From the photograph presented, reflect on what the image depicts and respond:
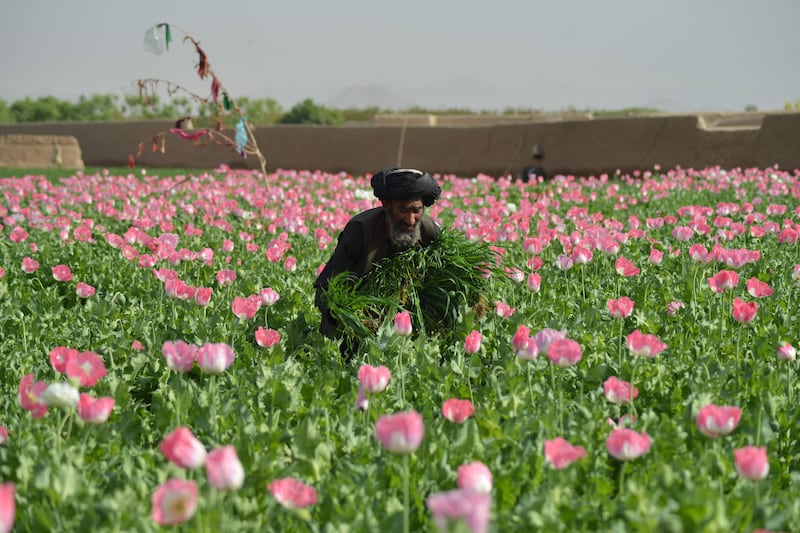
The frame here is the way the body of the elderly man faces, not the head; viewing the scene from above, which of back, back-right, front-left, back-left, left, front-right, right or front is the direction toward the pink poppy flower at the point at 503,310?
front-left

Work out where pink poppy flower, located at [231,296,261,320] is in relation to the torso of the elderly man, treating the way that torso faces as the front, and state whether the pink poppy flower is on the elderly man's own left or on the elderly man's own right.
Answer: on the elderly man's own right

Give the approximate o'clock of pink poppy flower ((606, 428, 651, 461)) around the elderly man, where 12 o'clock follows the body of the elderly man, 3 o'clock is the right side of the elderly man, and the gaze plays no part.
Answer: The pink poppy flower is roughly at 1 o'clock from the elderly man.

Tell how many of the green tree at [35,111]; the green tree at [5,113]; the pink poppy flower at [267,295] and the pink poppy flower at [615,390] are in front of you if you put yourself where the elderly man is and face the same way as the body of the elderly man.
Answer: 1

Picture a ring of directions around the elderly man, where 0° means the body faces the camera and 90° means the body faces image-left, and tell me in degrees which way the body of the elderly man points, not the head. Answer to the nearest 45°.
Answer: approximately 315°

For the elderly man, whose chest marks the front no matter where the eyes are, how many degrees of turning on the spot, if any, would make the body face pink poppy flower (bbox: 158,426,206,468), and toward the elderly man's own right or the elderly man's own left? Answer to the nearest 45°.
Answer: approximately 45° to the elderly man's own right

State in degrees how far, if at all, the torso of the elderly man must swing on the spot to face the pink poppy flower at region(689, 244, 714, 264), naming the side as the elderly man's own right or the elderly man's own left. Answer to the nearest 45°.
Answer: approximately 90° to the elderly man's own left

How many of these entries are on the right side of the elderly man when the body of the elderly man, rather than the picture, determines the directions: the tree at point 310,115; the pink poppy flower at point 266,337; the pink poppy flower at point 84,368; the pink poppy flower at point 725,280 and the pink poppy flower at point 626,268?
2

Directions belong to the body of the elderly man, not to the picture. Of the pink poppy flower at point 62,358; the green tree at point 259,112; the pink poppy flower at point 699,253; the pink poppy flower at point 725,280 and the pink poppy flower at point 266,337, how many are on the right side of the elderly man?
2

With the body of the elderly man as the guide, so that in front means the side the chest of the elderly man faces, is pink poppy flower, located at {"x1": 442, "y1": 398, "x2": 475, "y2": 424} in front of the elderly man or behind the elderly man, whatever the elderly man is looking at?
in front

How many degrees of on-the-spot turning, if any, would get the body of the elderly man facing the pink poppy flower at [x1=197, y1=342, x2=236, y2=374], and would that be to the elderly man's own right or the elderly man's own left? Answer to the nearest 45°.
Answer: approximately 45° to the elderly man's own right

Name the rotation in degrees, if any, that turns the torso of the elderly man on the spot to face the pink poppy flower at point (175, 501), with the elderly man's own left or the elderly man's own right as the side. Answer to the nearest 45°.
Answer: approximately 45° to the elderly man's own right

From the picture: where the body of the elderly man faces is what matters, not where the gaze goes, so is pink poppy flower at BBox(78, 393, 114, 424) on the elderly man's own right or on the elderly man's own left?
on the elderly man's own right

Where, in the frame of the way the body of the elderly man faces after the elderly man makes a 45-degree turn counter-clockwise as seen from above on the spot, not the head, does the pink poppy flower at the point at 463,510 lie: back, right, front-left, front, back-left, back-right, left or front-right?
right

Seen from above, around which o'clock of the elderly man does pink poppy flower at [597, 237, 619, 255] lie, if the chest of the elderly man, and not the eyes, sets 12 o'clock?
The pink poppy flower is roughly at 9 o'clock from the elderly man.

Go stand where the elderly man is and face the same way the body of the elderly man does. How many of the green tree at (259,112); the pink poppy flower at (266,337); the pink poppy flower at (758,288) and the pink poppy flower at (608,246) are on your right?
1

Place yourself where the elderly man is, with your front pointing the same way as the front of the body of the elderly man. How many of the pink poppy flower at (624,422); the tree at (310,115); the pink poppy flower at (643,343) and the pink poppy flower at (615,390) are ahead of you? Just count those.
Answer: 3

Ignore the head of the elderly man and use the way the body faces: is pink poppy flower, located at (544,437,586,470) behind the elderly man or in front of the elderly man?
in front

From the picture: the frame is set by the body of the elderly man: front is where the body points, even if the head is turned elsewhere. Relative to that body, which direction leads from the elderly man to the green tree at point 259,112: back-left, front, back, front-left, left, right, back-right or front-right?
back-left

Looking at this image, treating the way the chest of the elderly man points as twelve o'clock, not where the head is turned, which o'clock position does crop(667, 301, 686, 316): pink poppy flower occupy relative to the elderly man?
The pink poppy flower is roughly at 10 o'clock from the elderly man.
